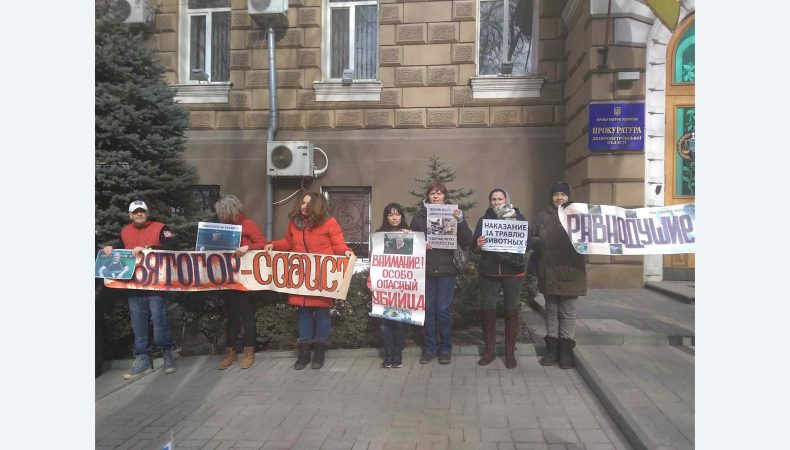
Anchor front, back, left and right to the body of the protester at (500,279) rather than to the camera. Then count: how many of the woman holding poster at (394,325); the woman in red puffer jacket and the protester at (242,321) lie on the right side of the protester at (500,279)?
3

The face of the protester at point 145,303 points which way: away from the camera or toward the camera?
toward the camera

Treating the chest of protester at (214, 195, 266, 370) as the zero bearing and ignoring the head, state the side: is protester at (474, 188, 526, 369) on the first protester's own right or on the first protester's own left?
on the first protester's own left

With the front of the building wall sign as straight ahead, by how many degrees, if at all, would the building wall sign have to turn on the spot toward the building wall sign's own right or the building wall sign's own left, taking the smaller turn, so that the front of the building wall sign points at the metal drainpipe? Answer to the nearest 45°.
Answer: approximately 45° to the building wall sign's own right

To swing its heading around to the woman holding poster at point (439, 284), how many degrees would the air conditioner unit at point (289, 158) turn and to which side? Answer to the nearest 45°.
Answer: approximately 90° to its left

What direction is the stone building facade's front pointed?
toward the camera

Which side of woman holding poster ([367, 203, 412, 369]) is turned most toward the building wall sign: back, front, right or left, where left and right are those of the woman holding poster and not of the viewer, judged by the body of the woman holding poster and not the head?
left

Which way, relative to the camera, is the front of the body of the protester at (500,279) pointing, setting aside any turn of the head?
toward the camera

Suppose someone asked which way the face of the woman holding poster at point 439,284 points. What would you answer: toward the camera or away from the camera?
toward the camera

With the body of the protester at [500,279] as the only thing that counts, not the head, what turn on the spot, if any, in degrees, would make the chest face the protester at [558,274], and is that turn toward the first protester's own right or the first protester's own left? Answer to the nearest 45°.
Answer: approximately 90° to the first protester's own left

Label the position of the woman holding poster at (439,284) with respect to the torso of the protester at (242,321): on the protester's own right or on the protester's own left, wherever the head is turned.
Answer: on the protester's own left

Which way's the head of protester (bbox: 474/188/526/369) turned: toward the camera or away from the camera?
toward the camera

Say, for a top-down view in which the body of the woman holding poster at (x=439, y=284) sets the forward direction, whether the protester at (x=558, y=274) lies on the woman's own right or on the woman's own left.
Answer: on the woman's own left

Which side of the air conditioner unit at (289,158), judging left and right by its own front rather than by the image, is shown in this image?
front
